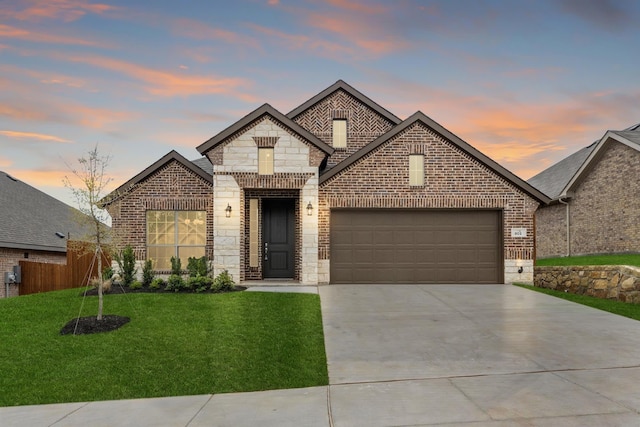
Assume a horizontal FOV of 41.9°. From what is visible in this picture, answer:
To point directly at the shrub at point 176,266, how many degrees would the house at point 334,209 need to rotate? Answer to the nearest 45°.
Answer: approximately 90° to its right

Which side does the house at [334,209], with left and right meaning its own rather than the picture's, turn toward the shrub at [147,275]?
right

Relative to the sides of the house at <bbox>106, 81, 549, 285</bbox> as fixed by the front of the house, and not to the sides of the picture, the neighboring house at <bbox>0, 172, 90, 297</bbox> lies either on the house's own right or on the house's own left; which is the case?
on the house's own right

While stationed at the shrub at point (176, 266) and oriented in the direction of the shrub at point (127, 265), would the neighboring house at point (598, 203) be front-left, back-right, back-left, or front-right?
back-right

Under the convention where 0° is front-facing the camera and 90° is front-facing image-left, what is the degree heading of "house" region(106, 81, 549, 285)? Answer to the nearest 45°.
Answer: approximately 0°

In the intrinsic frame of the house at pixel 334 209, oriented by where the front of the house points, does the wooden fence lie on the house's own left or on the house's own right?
on the house's own right

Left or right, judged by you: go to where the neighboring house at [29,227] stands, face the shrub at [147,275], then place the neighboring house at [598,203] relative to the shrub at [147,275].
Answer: left
